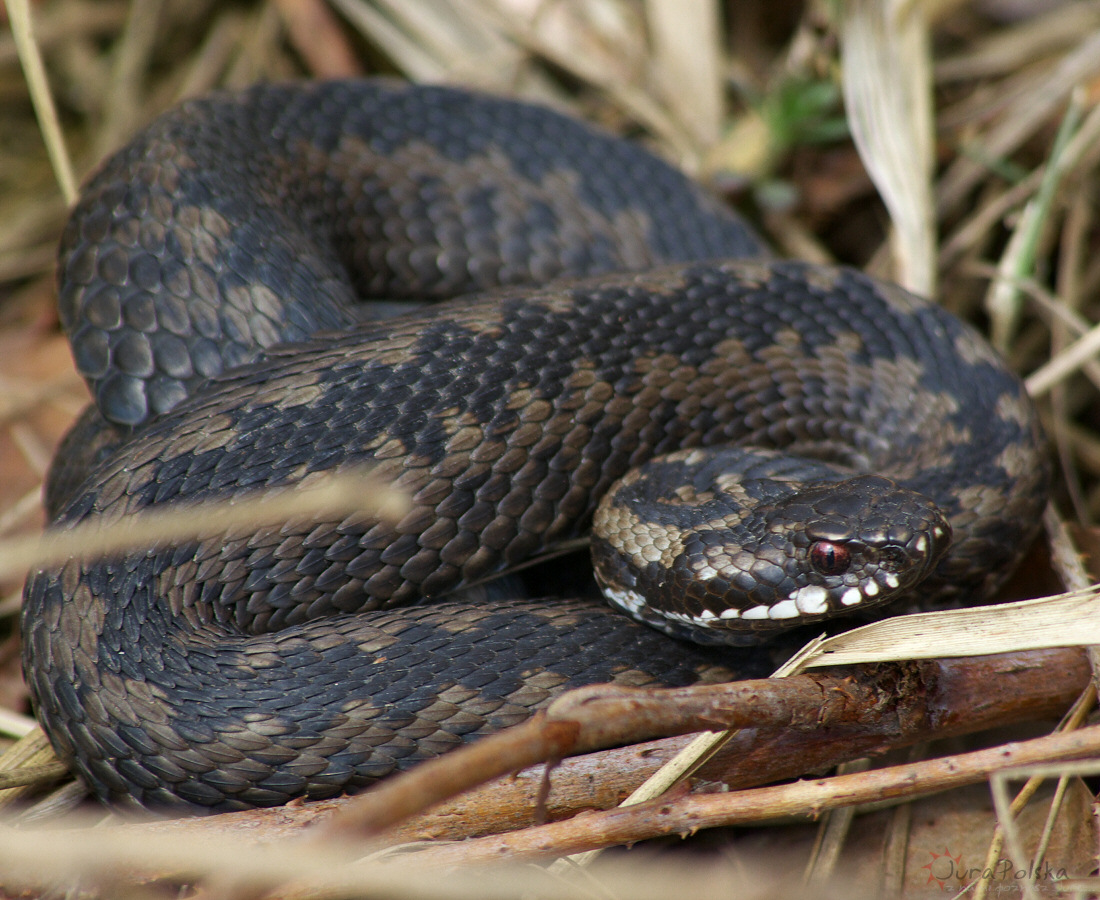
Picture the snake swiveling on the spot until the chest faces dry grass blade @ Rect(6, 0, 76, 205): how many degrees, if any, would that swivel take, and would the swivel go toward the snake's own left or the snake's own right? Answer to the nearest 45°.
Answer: approximately 135° to the snake's own left

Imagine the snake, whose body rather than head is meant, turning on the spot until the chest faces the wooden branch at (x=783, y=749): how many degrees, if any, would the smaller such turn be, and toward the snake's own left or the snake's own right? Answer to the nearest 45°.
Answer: approximately 45° to the snake's own right

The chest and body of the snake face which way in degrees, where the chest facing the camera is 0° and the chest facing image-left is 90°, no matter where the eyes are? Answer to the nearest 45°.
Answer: approximately 270°

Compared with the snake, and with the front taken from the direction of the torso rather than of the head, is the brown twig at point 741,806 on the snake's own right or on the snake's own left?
on the snake's own right

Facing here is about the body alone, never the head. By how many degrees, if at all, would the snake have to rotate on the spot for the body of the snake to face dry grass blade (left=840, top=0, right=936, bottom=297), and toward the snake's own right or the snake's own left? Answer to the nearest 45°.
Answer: approximately 45° to the snake's own left
